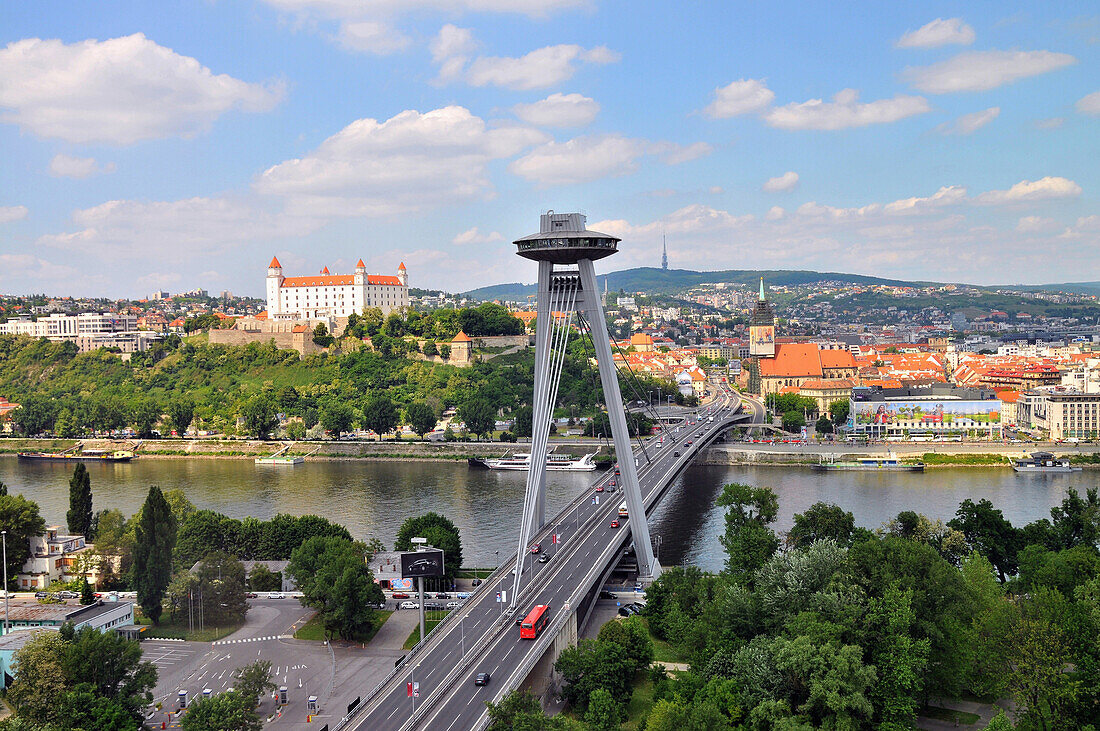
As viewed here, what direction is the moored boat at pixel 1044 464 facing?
to the viewer's left

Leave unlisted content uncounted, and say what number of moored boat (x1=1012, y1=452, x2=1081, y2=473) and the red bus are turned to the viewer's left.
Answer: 1

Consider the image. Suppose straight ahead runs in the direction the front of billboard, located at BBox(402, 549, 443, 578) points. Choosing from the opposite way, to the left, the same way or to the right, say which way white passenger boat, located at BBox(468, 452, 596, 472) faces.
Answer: to the right

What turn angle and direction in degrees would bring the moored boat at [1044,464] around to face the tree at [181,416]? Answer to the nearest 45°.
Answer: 0° — it already faces it

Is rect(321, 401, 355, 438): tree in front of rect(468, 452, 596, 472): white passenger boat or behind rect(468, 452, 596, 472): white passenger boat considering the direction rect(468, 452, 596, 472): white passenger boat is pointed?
in front

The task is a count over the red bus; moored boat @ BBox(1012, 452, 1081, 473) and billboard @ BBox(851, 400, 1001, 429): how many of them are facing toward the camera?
1

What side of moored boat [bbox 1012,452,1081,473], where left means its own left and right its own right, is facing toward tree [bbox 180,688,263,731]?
left

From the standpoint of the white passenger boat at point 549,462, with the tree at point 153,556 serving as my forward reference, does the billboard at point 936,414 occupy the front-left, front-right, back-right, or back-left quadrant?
back-left

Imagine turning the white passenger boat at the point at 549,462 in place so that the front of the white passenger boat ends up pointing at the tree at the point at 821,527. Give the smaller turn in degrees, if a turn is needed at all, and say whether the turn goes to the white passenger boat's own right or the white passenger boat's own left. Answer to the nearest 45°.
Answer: approximately 90° to the white passenger boat's own left

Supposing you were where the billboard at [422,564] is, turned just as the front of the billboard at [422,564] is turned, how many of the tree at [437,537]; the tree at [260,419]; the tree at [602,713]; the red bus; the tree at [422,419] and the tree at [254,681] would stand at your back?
3

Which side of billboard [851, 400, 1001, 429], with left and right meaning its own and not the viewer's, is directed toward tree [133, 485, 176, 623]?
front

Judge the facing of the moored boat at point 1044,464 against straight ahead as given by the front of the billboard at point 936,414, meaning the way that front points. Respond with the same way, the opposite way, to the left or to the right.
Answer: to the right

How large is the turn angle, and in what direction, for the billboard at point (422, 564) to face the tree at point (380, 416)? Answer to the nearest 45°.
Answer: approximately 180°

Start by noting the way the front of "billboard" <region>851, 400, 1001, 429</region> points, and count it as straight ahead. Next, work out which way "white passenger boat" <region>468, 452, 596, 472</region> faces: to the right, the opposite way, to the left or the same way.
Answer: to the right

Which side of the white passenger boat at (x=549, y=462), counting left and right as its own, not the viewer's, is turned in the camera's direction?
left
